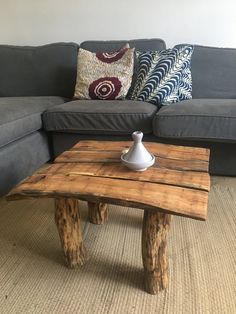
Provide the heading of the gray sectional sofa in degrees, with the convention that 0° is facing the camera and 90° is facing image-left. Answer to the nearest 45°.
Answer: approximately 0°

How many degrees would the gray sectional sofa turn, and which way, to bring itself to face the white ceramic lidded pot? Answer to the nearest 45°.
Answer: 0° — it already faces it

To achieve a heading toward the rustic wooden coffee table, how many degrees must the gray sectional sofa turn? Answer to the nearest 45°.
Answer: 0° — it already faces it
